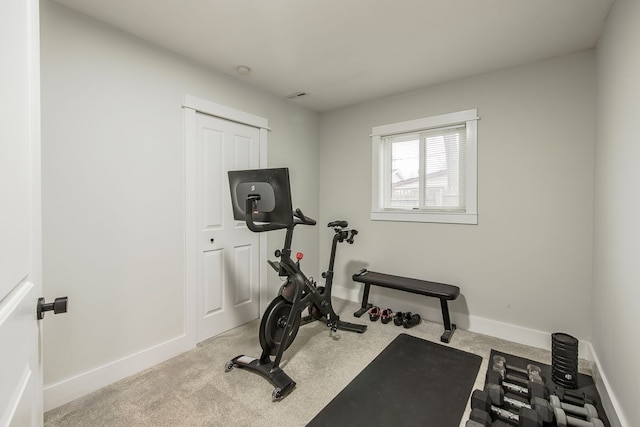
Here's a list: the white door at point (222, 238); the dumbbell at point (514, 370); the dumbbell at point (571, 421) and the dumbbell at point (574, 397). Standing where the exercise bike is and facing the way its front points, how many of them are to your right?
1

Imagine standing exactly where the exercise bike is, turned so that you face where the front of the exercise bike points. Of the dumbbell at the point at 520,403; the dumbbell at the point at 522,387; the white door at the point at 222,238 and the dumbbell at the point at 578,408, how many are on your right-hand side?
1

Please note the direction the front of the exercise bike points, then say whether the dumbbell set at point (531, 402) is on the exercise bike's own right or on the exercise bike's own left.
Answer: on the exercise bike's own left

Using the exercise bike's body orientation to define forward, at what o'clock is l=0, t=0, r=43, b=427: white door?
The white door is roughly at 11 o'clock from the exercise bike.

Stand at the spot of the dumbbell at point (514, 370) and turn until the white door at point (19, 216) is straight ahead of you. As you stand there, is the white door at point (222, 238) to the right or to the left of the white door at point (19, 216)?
right

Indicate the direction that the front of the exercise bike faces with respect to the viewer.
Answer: facing the viewer and to the left of the viewer

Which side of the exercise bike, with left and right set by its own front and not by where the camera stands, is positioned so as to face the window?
back

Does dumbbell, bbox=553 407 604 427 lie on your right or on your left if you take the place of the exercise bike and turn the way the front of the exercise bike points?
on your left

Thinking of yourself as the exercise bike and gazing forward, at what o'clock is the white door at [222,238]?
The white door is roughly at 3 o'clock from the exercise bike.

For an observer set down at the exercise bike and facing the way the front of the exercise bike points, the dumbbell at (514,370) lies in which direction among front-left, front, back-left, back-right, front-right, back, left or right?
back-left

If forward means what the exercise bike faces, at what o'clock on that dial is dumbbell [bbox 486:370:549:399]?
The dumbbell is roughly at 8 o'clock from the exercise bike.

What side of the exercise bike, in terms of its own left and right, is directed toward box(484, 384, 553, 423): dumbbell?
left
